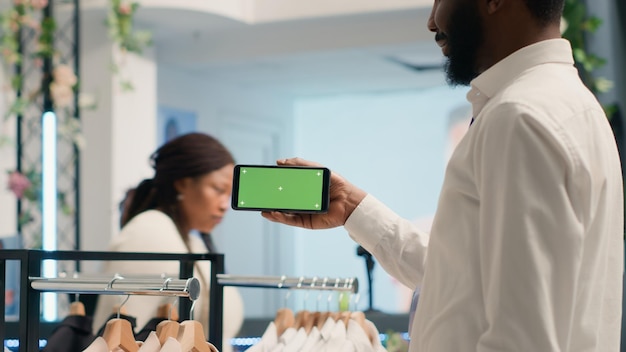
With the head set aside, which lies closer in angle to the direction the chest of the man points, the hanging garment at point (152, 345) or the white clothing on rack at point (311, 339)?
the hanging garment

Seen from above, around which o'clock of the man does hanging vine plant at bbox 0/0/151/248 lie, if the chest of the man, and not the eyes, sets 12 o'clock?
The hanging vine plant is roughly at 2 o'clock from the man.

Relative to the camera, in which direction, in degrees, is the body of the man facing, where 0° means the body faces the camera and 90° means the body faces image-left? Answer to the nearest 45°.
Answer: approximately 90°

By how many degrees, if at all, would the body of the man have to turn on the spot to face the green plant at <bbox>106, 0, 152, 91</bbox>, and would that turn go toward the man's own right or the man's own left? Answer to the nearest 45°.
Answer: approximately 45° to the man's own right

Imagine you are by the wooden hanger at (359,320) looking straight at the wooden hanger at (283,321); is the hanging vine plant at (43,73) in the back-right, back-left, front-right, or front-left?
front-right

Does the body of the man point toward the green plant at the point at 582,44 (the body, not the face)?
no

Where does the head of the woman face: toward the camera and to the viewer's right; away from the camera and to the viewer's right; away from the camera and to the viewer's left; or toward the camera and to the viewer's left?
toward the camera and to the viewer's right

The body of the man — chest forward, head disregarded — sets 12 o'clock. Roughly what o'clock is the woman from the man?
The woman is roughly at 2 o'clock from the man.

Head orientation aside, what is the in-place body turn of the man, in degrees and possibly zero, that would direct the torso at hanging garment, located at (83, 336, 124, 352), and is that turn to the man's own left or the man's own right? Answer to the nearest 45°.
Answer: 0° — they already face it

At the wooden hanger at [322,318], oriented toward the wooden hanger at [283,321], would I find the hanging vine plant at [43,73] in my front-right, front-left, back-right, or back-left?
front-right

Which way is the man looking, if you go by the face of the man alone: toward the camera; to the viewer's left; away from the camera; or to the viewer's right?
to the viewer's left

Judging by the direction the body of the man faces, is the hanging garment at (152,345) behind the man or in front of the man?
in front

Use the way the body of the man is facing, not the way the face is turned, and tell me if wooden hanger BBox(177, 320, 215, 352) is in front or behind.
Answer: in front

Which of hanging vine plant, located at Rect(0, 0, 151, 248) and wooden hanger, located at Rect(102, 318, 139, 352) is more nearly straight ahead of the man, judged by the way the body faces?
the wooden hanger
